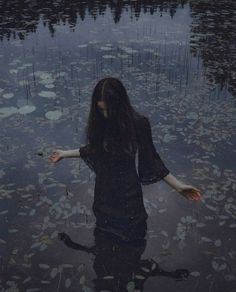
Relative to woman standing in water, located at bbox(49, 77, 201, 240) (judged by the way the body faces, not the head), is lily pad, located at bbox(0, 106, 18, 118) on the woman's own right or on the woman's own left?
on the woman's own right

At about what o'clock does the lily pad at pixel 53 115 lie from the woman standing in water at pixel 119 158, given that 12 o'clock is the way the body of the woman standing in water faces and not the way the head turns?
The lily pad is roughly at 4 o'clock from the woman standing in water.

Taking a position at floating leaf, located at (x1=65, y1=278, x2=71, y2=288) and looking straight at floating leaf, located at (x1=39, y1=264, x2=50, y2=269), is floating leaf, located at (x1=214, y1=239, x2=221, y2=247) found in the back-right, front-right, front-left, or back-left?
back-right

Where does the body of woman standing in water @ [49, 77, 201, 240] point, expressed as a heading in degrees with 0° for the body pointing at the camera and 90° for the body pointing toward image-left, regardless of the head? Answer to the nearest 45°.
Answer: approximately 45°

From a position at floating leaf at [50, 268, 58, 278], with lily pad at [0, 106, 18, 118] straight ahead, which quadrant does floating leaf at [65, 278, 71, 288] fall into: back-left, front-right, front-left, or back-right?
back-right

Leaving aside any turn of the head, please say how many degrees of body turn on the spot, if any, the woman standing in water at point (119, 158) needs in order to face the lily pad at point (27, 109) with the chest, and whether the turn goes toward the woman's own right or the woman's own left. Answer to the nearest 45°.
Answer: approximately 90° to the woman's own right
